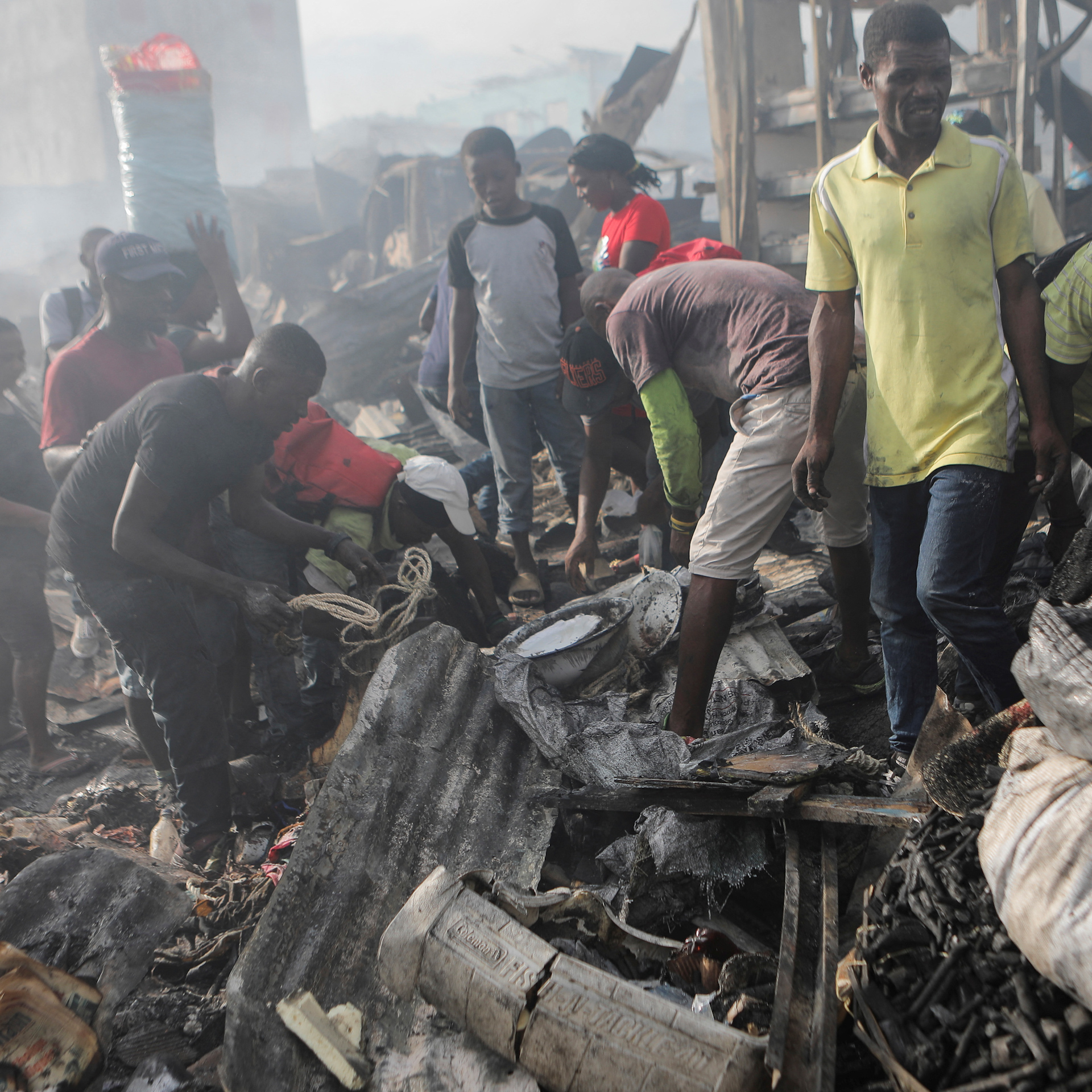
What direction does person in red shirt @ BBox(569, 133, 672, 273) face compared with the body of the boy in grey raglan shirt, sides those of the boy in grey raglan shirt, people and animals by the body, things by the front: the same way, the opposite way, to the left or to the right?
to the right

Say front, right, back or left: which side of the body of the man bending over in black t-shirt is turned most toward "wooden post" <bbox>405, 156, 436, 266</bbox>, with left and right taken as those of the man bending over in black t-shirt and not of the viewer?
left

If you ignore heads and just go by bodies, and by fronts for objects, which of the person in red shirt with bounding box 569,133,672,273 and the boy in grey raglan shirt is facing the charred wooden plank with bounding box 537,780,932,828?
the boy in grey raglan shirt

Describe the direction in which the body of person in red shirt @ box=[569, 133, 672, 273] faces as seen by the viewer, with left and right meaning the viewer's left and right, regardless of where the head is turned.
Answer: facing to the left of the viewer

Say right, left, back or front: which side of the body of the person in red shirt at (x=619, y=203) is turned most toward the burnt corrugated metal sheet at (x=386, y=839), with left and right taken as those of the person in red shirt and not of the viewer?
left

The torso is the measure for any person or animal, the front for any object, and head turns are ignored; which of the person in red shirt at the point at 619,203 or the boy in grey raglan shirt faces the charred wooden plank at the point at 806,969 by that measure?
the boy in grey raglan shirt

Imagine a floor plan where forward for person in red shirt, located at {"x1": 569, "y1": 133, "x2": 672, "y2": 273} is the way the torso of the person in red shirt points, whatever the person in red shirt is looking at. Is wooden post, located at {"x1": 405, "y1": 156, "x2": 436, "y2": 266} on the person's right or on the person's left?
on the person's right

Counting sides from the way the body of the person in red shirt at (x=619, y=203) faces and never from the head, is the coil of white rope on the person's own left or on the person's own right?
on the person's own left

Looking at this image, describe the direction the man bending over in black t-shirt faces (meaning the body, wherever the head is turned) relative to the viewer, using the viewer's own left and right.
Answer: facing to the right of the viewer

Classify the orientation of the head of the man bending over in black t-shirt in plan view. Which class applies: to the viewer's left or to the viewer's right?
to the viewer's right

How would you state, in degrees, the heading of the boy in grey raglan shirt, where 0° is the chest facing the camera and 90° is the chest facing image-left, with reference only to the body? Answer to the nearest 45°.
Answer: approximately 0°
